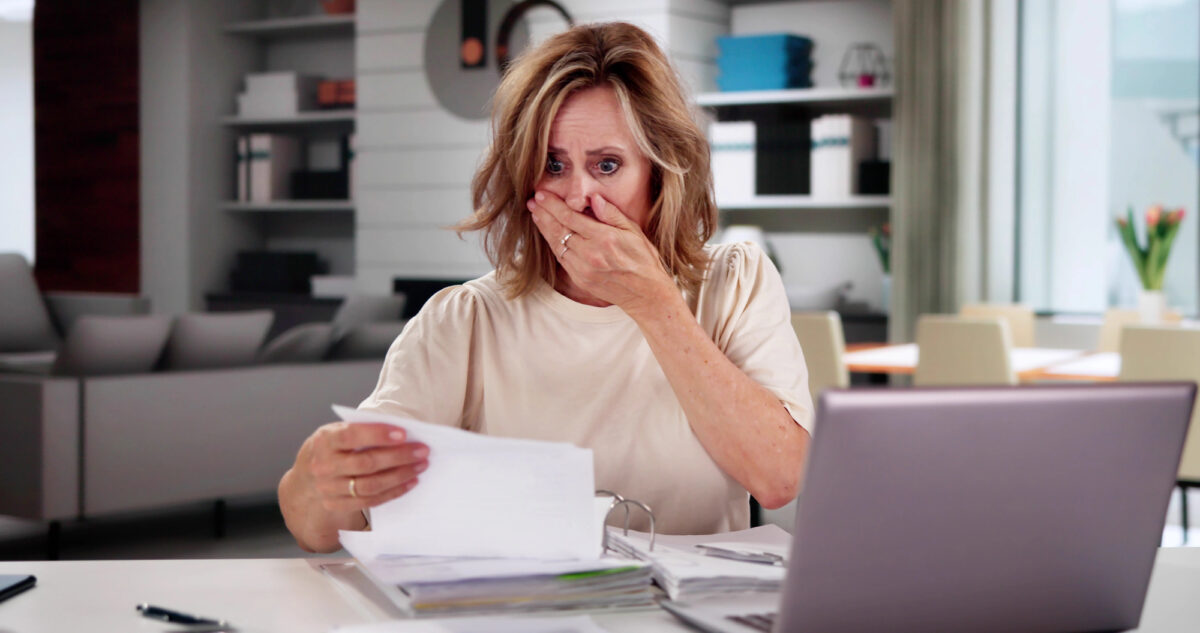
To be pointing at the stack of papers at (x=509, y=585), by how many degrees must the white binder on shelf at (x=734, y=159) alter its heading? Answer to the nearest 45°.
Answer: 0° — it already faces it

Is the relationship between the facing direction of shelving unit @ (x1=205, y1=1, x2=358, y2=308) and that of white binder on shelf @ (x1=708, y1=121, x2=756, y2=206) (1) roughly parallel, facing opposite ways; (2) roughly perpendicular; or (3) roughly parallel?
roughly parallel

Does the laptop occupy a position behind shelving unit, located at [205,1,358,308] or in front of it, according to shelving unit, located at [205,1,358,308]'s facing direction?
in front

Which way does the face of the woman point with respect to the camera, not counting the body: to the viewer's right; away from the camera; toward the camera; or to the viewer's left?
toward the camera

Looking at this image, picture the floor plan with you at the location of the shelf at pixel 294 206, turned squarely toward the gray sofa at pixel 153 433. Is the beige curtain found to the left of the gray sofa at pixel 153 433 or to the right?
left

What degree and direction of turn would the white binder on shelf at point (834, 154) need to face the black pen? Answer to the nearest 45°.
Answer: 0° — it already faces it

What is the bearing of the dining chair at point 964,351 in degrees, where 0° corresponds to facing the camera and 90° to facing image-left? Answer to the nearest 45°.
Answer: approximately 180°

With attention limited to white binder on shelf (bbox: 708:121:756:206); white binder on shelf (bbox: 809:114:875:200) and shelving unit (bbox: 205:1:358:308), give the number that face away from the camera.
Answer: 0

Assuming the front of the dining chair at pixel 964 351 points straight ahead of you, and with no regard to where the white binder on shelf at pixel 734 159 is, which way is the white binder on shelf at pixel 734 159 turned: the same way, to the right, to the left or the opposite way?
the opposite way

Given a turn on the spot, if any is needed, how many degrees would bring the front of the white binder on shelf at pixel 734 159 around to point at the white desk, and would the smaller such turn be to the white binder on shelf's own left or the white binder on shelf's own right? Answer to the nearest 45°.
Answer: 0° — it already faces it

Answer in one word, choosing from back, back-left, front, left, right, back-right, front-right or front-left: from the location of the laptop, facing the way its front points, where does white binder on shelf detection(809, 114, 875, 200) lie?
front-right

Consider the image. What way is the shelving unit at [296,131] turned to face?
toward the camera

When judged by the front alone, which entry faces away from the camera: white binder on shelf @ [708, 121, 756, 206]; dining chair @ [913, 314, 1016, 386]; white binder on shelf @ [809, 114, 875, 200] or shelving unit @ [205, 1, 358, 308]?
the dining chair

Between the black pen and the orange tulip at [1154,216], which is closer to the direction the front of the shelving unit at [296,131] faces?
the black pen

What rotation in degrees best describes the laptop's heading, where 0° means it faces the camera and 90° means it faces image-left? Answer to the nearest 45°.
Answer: approximately 135°

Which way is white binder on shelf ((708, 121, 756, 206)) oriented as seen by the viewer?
toward the camera

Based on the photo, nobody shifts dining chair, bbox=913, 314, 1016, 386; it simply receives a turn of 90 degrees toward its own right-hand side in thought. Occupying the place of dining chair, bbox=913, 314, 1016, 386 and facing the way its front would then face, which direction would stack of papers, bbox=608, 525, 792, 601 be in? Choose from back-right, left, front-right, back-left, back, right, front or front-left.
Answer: right
